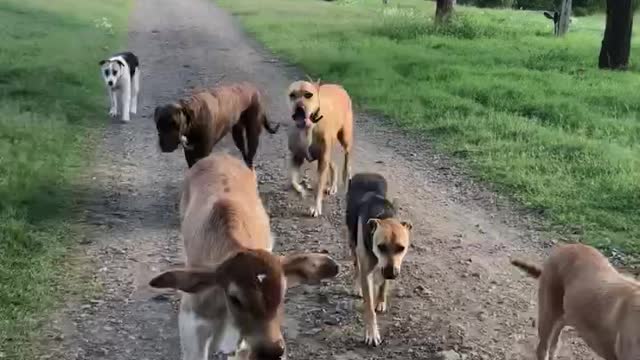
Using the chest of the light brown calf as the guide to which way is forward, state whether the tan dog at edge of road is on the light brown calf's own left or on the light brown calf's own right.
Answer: on the light brown calf's own left

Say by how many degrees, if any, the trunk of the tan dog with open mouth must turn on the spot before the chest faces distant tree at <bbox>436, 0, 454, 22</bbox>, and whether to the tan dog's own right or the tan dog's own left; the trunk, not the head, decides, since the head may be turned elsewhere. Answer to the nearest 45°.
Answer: approximately 135° to the tan dog's own right

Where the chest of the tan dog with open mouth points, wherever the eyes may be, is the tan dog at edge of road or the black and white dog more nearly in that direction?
the tan dog at edge of road

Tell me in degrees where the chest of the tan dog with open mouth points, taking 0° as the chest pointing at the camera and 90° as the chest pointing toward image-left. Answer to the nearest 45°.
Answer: approximately 45°

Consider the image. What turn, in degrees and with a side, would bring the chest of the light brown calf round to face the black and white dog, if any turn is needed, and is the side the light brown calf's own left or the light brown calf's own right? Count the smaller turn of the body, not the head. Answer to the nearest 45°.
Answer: approximately 180°

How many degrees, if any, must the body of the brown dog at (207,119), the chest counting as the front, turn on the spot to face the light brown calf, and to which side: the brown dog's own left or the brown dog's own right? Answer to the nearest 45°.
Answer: approximately 45° to the brown dog's own left

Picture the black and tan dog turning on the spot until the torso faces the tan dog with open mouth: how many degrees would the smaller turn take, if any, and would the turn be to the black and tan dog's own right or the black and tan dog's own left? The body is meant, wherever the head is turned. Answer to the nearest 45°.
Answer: approximately 180°

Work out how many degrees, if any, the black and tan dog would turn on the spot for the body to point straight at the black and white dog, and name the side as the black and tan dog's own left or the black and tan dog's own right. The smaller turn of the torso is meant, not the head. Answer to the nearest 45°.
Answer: approximately 135° to the black and tan dog's own right

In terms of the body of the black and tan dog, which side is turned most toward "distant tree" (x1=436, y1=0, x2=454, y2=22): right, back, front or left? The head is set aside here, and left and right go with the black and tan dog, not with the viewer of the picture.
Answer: back

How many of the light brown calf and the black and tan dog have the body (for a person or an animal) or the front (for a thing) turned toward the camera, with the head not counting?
2

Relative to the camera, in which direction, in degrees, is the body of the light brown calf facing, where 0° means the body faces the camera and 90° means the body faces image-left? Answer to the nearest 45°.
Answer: approximately 0°

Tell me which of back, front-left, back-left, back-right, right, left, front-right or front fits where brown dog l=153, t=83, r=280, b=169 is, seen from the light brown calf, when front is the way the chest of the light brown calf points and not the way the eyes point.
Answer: back

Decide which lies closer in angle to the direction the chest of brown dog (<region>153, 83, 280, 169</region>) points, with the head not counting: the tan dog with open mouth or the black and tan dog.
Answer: the black and tan dog

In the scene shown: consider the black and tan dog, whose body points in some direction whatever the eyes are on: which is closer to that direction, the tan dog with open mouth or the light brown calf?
the light brown calf

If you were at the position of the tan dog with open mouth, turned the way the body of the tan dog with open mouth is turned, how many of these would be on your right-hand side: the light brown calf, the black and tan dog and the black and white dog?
1
